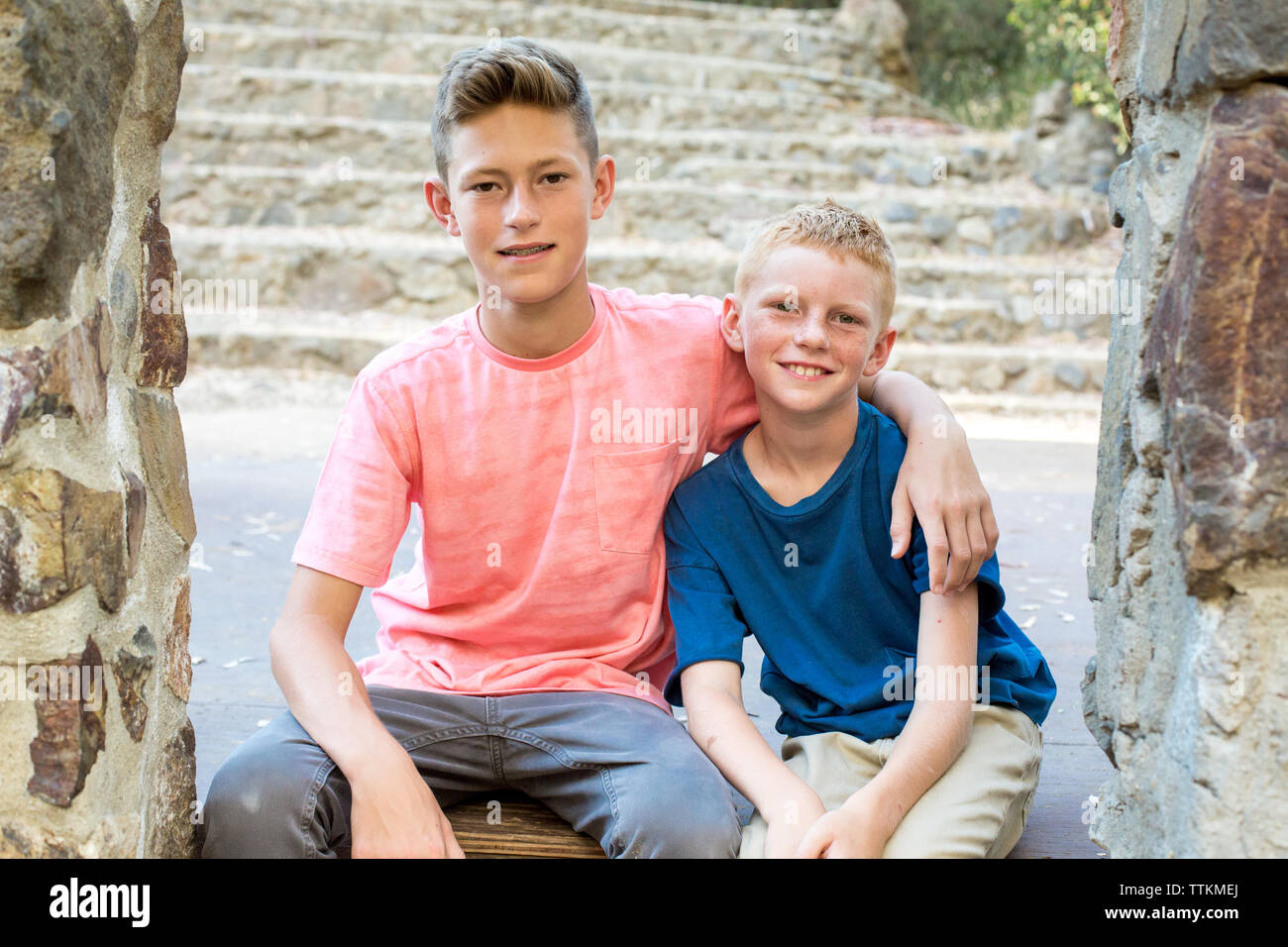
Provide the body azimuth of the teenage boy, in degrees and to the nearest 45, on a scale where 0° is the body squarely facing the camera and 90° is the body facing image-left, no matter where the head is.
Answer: approximately 0°

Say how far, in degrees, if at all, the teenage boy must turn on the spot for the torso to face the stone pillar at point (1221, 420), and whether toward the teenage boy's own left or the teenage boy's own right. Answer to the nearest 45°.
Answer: approximately 45° to the teenage boy's own left

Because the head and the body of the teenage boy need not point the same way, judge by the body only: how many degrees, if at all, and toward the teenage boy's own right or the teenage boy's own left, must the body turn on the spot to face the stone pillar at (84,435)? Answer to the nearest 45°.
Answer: approximately 45° to the teenage boy's own right
